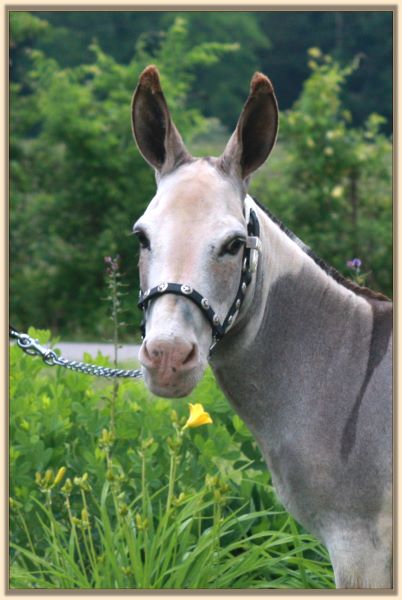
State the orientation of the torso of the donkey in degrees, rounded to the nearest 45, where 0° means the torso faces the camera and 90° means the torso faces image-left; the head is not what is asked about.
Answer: approximately 45°
